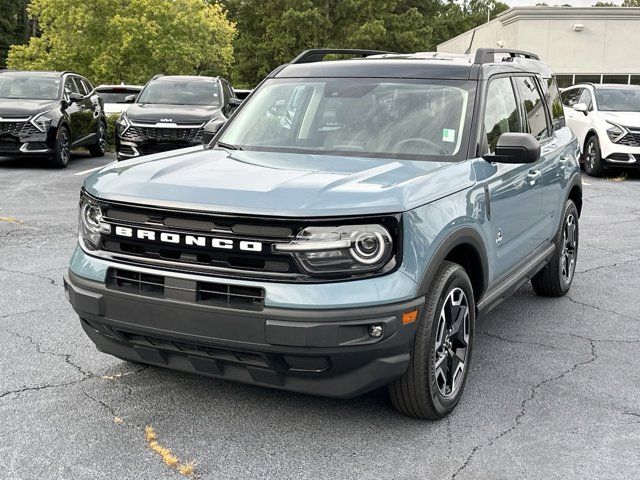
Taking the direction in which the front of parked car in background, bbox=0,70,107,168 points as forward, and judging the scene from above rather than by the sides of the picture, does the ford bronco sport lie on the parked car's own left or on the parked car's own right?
on the parked car's own left

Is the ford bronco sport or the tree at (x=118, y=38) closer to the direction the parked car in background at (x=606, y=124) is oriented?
the ford bronco sport

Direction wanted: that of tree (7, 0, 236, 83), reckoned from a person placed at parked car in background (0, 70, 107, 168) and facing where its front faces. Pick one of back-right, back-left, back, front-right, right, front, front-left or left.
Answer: back-right

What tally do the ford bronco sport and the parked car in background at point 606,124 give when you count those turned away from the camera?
0

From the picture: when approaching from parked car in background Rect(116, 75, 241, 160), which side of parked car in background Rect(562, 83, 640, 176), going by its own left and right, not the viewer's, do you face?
right

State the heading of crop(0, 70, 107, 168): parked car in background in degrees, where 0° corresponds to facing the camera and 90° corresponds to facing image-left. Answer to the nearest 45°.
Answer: approximately 45°

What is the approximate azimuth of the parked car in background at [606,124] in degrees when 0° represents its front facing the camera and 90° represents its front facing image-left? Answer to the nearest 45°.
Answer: approximately 315°

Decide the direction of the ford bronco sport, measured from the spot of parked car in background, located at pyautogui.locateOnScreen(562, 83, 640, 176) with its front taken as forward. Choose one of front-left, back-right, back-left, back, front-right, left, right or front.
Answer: front-right

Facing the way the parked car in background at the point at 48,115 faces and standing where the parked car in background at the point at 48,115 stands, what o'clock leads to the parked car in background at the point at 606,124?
the parked car in background at the point at 606,124 is roughly at 8 o'clock from the parked car in background at the point at 48,115.

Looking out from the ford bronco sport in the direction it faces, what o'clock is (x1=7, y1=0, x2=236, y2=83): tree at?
The tree is roughly at 4 o'clock from the ford bronco sport.

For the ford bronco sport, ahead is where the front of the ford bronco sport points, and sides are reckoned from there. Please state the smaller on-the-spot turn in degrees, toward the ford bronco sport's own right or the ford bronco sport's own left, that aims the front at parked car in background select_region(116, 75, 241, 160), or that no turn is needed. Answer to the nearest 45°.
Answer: approximately 135° to the ford bronco sport's own right

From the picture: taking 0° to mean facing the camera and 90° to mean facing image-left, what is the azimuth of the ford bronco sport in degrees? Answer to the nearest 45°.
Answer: approximately 45°

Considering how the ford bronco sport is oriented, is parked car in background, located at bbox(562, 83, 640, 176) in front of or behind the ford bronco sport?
behind

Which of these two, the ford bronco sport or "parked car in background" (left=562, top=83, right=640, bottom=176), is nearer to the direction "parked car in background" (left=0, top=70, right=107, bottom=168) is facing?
the ford bronco sport

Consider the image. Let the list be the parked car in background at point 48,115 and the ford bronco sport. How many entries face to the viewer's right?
0
